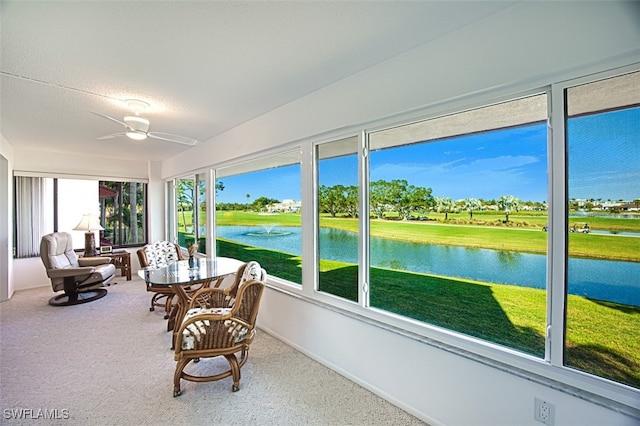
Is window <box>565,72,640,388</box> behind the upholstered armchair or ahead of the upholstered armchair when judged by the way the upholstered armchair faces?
ahead

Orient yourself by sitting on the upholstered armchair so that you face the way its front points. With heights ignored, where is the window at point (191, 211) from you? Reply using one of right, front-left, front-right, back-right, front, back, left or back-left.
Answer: front-left

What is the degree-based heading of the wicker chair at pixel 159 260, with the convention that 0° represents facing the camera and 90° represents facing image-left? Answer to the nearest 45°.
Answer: approximately 315°

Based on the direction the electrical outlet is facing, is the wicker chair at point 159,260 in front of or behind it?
in front

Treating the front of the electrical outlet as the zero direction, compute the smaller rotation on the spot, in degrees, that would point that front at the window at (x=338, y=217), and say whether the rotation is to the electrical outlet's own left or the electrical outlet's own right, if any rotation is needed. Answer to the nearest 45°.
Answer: approximately 45° to the electrical outlet's own right

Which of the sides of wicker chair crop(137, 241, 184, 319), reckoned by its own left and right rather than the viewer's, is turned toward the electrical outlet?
front

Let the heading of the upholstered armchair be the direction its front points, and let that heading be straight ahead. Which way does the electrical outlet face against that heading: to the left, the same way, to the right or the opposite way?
the opposite way

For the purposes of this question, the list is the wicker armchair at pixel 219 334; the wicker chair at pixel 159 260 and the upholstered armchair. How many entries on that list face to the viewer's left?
1

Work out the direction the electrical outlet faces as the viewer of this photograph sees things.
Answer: facing the viewer and to the left of the viewer
